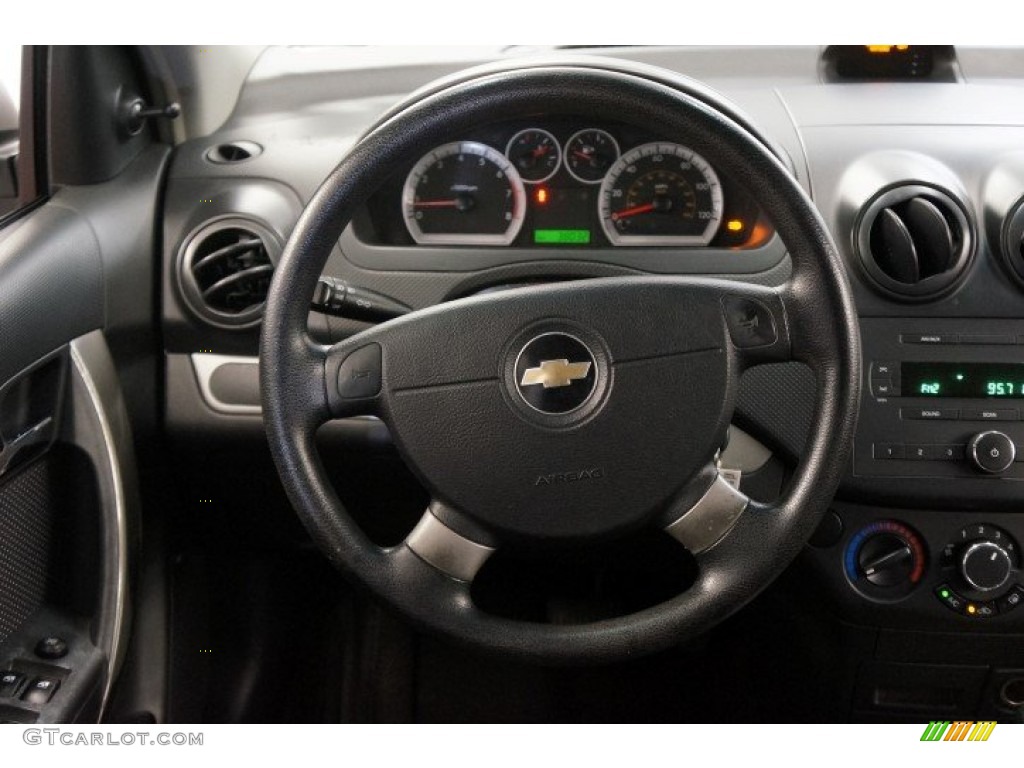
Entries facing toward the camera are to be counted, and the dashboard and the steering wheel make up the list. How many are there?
2

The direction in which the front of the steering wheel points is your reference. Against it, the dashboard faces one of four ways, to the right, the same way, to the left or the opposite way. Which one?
the same way

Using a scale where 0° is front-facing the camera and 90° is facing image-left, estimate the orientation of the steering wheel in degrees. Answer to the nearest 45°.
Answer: approximately 0°

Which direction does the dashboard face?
toward the camera
